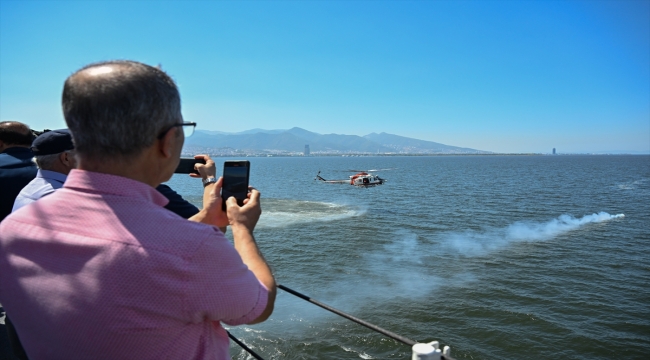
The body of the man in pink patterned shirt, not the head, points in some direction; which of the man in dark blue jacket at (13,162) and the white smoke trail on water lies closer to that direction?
the white smoke trail on water

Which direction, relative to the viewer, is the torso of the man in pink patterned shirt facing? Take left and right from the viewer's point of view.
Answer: facing away from the viewer and to the right of the viewer

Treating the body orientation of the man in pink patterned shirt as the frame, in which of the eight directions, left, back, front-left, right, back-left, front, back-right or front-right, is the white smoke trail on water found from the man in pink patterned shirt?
front

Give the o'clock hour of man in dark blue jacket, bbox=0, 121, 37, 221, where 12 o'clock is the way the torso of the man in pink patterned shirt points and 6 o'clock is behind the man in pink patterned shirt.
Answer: The man in dark blue jacket is roughly at 10 o'clock from the man in pink patterned shirt.

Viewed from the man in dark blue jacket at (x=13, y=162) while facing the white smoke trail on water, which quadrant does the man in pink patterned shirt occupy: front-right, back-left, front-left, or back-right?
back-right

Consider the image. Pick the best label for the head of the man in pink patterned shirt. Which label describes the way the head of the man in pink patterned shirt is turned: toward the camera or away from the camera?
away from the camera
